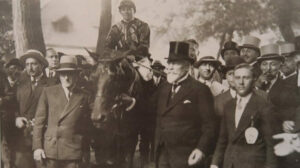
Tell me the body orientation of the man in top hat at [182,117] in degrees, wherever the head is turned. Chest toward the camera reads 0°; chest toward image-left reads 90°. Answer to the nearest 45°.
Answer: approximately 45°

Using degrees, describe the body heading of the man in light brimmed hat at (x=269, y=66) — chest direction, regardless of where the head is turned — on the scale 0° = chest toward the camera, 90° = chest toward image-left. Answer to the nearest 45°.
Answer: approximately 45°
